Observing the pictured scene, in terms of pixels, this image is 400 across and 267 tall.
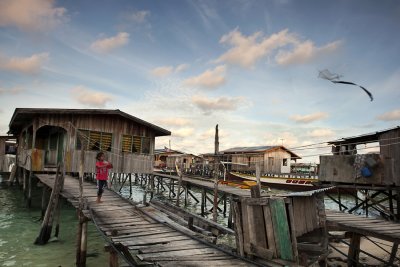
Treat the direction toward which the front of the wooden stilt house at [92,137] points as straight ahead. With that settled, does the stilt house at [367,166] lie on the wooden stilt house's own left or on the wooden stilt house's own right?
on the wooden stilt house's own left

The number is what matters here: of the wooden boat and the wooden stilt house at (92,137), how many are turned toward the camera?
1

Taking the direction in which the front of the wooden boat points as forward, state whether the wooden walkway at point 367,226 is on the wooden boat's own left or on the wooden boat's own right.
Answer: on the wooden boat's own left

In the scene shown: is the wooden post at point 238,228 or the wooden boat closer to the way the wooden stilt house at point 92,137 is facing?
the wooden post

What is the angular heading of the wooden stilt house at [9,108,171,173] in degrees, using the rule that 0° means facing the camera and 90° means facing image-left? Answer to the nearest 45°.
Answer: approximately 0°

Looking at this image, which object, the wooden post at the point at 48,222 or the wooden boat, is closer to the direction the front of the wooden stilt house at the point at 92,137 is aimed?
the wooden post

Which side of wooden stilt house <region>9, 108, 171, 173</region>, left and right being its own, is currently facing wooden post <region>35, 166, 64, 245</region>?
front

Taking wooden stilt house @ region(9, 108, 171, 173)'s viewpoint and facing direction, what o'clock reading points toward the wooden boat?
The wooden boat is roughly at 8 o'clock from the wooden stilt house.

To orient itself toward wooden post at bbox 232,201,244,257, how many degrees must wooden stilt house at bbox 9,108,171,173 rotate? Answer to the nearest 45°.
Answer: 0° — it already faces it

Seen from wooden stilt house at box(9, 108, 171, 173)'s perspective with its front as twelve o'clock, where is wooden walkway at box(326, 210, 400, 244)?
The wooden walkway is roughly at 11 o'clock from the wooden stilt house.

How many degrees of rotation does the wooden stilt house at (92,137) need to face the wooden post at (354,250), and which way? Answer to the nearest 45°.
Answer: approximately 45° to its left

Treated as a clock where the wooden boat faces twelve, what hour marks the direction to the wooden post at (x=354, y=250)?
The wooden post is roughly at 9 o'clock from the wooden boat.

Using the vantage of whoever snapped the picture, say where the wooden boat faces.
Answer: facing to the left of the viewer
